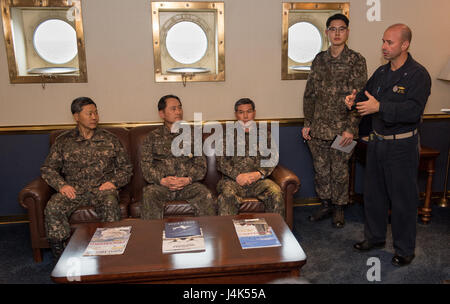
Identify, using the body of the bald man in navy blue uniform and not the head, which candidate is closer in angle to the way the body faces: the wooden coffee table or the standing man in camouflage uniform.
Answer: the wooden coffee table

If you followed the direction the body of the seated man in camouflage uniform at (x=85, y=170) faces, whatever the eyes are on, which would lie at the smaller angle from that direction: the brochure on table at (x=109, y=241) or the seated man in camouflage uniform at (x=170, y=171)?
the brochure on table

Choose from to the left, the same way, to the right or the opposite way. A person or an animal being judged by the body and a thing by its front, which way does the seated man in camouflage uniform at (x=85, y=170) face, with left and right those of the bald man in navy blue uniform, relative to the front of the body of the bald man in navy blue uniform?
to the left

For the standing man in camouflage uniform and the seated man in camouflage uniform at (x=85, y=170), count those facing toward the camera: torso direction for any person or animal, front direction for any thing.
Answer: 2

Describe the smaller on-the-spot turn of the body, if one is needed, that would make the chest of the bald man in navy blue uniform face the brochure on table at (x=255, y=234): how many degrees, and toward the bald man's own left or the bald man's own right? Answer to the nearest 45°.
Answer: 0° — they already face it

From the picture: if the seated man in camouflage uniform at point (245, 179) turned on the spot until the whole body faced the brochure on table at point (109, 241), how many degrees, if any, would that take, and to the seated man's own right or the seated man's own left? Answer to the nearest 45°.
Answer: approximately 45° to the seated man's own right

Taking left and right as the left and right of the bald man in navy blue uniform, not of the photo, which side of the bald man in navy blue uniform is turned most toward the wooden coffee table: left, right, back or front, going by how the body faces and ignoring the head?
front

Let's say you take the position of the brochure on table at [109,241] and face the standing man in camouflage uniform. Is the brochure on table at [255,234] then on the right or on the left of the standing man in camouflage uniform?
right

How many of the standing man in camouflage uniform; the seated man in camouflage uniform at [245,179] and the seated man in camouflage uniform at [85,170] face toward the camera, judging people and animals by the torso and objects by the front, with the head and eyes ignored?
3

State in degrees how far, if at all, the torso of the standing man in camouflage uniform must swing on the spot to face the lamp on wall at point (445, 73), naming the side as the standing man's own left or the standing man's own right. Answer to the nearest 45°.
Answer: approximately 135° to the standing man's own left

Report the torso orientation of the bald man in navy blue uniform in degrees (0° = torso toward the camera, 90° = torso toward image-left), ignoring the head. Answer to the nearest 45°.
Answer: approximately 45°

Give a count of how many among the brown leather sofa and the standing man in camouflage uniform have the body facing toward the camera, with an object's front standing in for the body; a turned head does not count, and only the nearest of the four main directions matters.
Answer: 2

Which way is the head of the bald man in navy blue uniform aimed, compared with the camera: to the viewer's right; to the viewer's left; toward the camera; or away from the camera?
to the viewer's left
